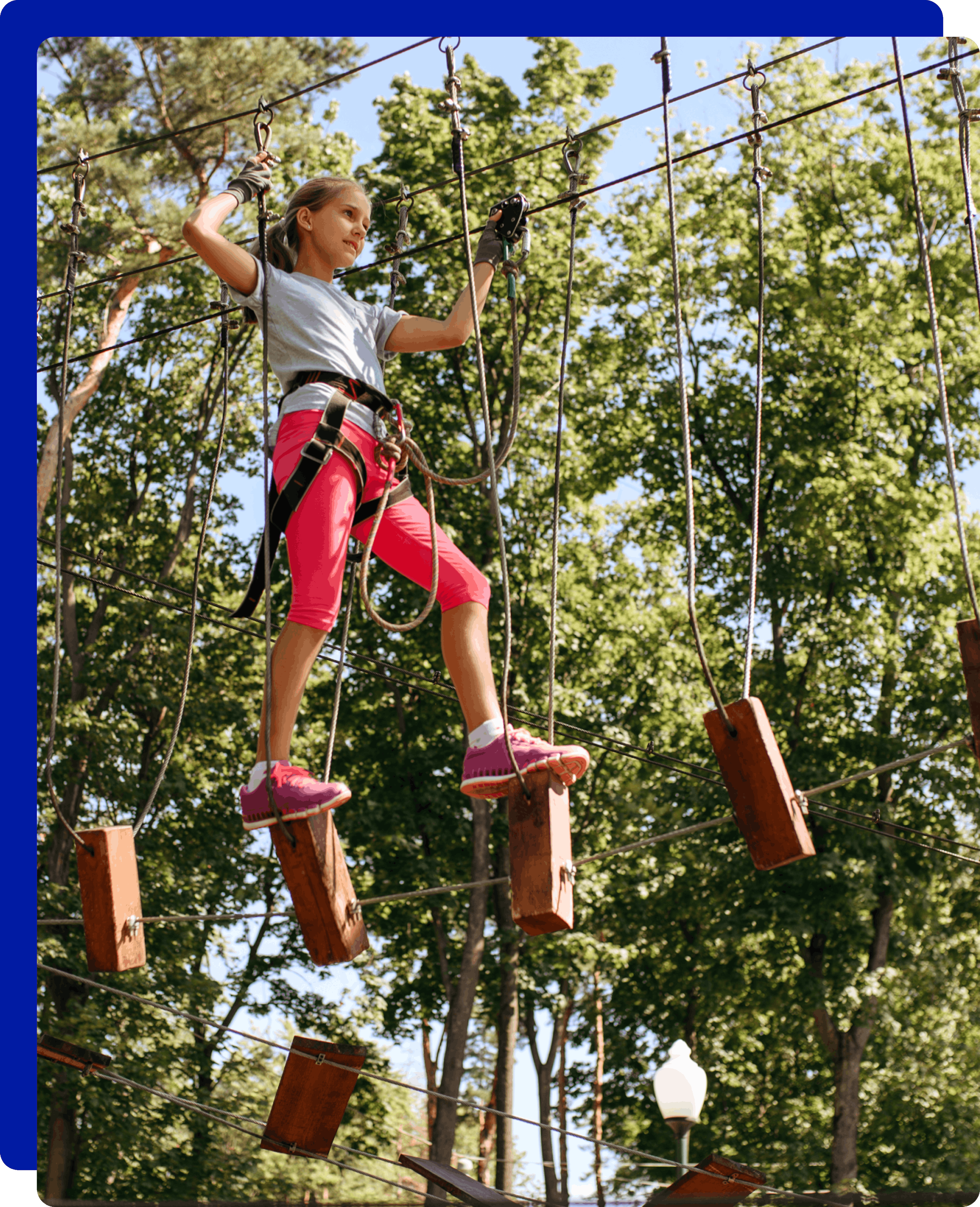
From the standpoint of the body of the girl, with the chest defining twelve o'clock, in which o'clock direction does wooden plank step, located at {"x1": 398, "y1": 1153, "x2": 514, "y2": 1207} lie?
The wooden plank step is roughly at 8 o'clock from the girl.

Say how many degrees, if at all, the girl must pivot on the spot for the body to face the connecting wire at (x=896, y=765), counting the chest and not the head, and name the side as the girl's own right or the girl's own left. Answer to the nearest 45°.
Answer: approximately 45° to the girl's own left

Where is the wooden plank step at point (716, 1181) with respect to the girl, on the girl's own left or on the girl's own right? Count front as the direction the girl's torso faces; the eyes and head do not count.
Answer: on the girl's own left

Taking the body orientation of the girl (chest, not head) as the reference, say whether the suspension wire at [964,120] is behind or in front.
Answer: in front

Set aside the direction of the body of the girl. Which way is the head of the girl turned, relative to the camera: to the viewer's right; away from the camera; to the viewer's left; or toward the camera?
to the viewer's right

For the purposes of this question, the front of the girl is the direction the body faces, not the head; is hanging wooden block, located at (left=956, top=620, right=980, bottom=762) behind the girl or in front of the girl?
in front

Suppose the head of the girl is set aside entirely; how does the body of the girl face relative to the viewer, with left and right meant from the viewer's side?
facing the viewer and to the right of the viewer
